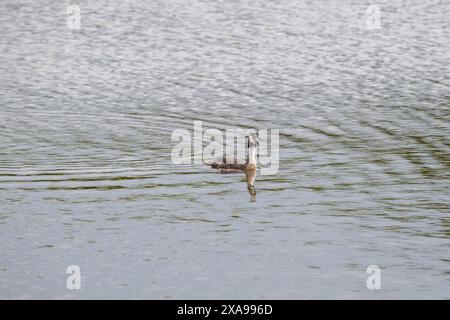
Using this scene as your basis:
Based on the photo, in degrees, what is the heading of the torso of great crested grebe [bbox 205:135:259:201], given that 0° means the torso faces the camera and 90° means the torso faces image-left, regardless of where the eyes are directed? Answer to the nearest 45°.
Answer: approximately 270°
